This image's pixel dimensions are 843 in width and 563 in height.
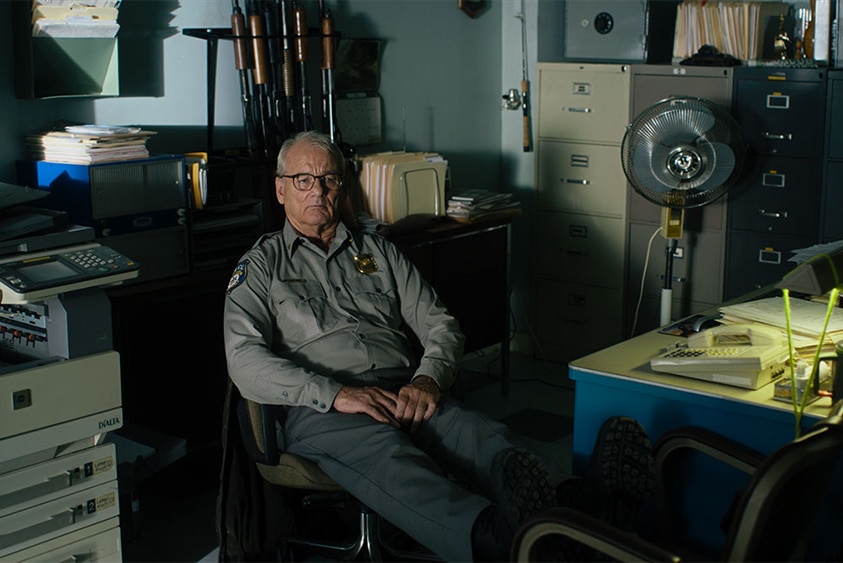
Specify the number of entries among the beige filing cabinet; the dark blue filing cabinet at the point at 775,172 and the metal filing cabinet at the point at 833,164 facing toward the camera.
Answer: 3

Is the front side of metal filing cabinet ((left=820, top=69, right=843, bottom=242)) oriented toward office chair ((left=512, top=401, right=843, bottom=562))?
yes

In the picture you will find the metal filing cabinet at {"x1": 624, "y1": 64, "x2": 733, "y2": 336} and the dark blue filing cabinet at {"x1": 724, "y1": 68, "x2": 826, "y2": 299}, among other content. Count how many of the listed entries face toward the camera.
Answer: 2

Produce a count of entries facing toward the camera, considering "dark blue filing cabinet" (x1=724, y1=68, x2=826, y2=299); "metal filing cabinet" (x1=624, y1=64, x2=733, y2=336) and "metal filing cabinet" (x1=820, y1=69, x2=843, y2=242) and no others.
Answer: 3

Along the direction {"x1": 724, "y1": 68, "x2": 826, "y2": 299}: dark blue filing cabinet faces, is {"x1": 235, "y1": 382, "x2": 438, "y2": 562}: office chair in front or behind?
in front

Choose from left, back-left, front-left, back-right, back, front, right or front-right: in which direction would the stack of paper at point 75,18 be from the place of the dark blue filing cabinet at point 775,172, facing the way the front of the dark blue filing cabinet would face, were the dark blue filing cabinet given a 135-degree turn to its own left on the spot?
back

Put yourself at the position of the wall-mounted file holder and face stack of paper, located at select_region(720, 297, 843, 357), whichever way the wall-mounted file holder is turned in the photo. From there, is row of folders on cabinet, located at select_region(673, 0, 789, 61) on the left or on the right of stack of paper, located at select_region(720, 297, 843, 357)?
left

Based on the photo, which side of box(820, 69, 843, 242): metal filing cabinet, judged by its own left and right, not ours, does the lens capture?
front

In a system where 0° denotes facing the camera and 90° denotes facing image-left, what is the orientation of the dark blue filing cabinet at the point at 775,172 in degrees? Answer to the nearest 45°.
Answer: approximately 0°

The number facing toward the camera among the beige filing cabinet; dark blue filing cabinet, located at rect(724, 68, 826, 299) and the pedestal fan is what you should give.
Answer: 3

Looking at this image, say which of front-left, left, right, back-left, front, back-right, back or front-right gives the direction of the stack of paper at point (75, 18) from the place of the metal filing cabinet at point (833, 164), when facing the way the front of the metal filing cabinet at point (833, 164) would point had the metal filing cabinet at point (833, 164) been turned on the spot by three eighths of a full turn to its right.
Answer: left

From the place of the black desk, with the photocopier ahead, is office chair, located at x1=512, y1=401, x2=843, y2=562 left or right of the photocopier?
left

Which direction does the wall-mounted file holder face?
toward the camera

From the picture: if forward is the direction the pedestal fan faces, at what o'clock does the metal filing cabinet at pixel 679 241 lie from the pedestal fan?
The metal filing cabinet is roughly at 6 o'clock from the pedestal fan.

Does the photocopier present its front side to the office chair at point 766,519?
yes

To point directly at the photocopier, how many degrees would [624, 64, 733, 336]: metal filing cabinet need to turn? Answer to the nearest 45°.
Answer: approximately 45° to its right

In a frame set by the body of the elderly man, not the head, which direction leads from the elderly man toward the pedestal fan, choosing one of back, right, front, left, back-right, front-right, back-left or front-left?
left
